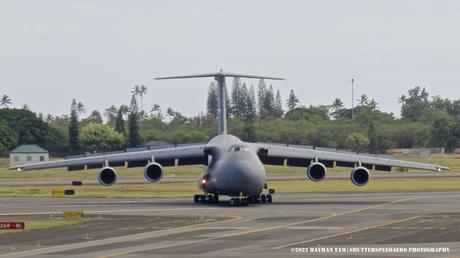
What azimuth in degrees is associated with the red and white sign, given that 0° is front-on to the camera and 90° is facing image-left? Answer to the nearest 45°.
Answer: approximately 0°
